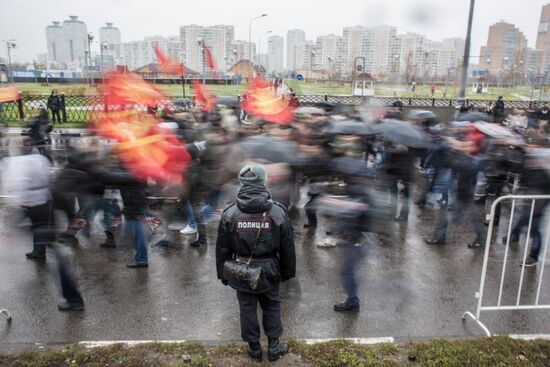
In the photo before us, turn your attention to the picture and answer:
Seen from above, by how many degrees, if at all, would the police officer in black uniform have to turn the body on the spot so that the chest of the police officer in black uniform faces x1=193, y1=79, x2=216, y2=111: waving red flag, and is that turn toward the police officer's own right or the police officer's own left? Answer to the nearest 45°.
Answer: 0° — they already face it

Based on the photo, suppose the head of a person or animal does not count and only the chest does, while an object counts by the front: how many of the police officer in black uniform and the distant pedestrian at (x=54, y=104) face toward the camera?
1

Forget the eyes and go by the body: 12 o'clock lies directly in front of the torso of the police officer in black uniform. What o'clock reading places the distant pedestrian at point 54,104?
The distant pedestrian is roughly at 11 o'clock from the police officer in black uniform.

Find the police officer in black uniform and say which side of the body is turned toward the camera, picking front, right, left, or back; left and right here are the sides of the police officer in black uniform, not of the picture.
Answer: back

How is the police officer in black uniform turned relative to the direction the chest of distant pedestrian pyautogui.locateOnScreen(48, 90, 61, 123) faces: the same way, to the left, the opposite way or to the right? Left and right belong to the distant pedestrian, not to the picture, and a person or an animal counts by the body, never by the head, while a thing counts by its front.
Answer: the opposite way

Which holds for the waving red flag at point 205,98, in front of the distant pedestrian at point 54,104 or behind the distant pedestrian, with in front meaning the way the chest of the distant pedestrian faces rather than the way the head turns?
in front

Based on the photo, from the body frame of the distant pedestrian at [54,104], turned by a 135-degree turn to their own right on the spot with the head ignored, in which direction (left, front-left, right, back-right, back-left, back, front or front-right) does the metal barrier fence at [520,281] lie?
back-left

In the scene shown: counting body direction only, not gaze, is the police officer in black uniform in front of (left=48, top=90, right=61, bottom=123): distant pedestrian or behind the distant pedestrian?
in front

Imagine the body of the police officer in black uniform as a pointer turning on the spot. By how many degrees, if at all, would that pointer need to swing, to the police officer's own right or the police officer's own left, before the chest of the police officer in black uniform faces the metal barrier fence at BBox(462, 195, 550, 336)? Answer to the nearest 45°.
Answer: approximately 90° to the police officer's own right

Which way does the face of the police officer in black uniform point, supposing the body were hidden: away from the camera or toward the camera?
away from the camera
